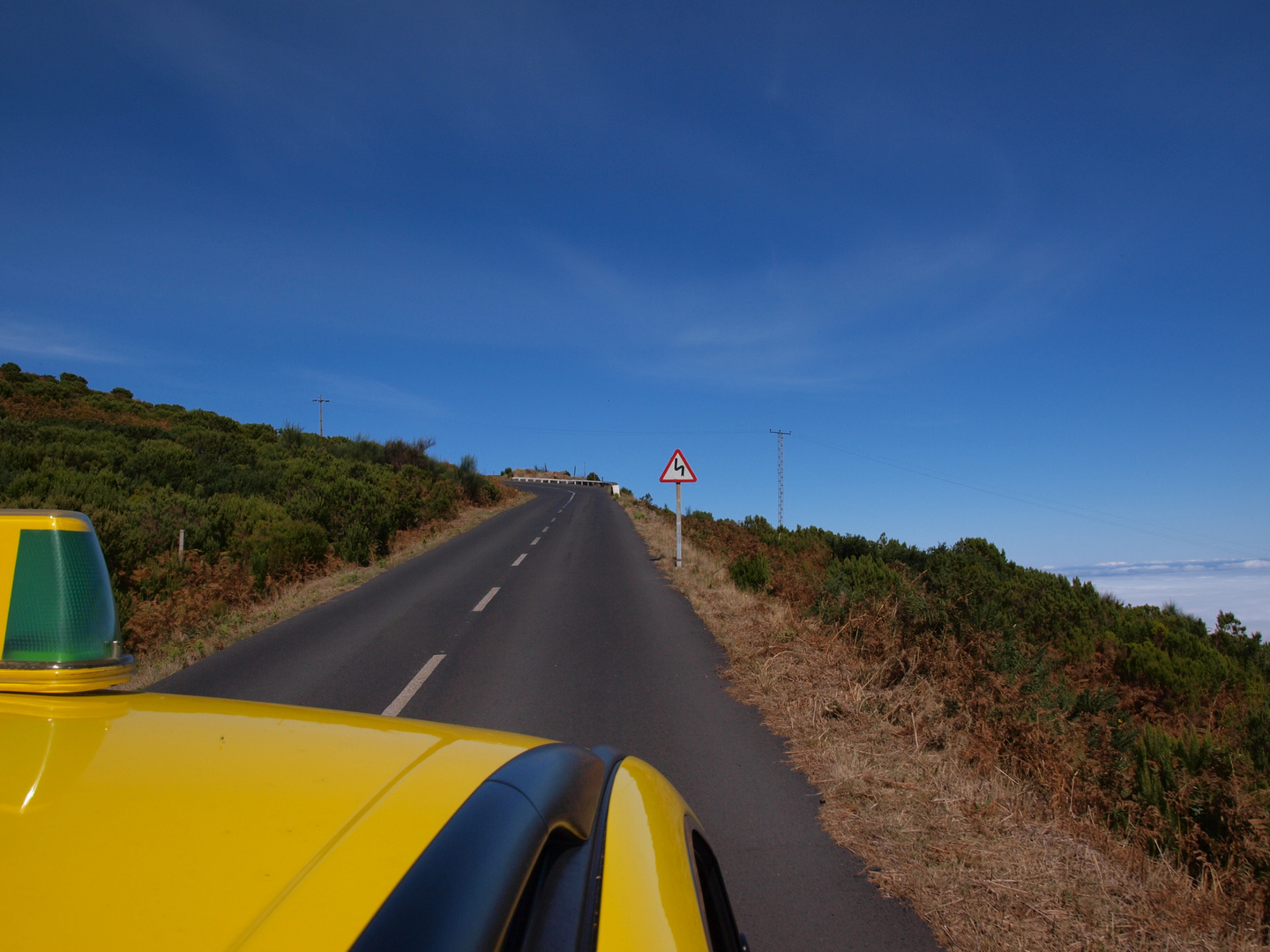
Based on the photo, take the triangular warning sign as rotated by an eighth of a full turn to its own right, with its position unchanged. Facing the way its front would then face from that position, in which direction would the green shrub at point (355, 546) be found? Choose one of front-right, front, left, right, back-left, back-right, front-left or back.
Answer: front-right

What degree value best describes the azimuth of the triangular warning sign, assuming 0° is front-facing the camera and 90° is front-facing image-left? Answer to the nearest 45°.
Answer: approximately 0°
